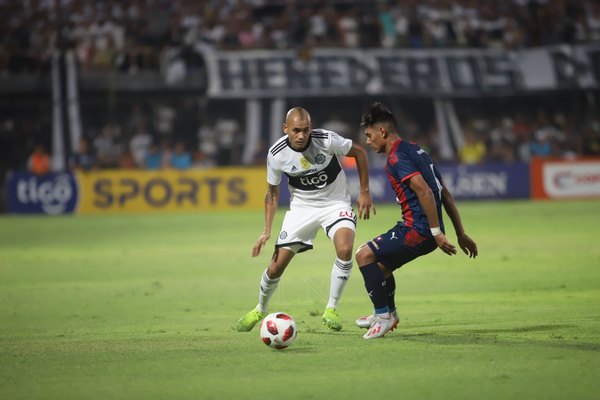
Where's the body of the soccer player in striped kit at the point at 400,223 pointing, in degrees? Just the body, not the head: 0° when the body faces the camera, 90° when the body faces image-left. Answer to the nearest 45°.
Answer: approximately 90°

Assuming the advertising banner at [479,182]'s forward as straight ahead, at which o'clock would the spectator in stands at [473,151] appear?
The spectator in stands is roughly at 6 o'clock from the advertising banner.

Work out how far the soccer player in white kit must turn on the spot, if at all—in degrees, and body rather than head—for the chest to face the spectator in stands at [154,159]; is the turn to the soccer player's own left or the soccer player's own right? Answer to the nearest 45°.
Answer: approximately 180°

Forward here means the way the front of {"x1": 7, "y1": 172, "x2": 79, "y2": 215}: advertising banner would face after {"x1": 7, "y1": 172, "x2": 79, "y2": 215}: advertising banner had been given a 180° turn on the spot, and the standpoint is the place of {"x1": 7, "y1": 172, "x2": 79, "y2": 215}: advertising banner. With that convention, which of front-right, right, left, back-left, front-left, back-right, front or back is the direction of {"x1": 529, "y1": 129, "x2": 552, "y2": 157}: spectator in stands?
right

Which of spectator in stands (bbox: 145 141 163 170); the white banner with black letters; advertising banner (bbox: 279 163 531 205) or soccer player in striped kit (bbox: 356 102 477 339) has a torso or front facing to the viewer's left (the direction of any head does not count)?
the soccer player in striped kit

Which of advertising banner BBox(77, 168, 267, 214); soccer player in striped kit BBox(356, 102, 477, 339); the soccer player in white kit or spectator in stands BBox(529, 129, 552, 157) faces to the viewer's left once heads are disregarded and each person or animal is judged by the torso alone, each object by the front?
the soccer player in striped kit

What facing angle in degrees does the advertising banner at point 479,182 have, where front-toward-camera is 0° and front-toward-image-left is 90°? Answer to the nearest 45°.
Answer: approximately 0°

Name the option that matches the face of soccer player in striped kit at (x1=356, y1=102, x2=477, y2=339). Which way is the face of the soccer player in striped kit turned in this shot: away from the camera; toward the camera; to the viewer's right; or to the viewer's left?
to the viewer's left

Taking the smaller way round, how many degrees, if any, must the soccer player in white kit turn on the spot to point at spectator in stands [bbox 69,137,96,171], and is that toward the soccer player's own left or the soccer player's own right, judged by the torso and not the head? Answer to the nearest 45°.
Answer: approximately 180°

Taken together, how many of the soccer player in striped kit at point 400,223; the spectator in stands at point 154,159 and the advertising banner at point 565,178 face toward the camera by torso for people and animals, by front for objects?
2

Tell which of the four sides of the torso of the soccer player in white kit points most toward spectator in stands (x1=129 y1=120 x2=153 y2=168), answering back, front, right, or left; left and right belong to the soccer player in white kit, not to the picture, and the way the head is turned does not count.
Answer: back

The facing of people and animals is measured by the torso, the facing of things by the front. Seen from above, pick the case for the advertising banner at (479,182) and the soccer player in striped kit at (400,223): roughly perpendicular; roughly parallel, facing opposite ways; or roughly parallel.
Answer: roughly perpendicular

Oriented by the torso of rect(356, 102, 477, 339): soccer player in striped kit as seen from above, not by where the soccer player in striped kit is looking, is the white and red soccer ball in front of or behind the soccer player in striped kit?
in front

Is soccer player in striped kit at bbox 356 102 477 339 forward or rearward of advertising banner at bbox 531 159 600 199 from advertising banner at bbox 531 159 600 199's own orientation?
forward

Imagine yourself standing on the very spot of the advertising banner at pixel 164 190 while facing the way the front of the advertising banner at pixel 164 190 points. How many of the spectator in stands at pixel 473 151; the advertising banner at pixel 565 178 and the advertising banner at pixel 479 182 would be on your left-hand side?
3
